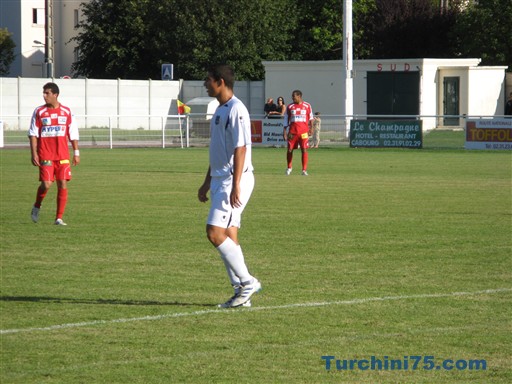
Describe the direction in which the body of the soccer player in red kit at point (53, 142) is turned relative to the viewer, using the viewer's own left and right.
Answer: facing the viewer

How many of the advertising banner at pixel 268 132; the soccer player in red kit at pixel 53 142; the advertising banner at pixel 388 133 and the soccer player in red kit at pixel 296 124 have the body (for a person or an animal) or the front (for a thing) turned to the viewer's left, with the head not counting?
0

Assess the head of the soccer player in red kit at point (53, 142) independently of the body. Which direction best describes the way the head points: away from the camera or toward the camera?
toward the camera

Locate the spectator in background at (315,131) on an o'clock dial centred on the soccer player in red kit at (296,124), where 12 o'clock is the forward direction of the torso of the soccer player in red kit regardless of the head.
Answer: The spectator in background is roughly at 6 o'clock from the soccer player in red kit.

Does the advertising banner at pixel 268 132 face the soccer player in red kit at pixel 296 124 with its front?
yes

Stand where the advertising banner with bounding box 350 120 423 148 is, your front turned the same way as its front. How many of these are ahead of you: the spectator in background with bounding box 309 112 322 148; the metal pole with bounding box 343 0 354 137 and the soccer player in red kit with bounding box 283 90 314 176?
1

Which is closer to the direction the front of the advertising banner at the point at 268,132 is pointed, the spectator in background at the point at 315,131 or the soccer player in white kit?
the soccer player in white kit

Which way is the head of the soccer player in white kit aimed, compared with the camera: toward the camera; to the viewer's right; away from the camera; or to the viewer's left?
to the viewer's left

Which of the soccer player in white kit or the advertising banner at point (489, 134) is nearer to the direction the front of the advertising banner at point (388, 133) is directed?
the soccer player in white kit

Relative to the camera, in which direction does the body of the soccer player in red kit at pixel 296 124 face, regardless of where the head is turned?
toward the camera

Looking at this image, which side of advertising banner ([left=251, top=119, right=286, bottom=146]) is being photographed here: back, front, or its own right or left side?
front

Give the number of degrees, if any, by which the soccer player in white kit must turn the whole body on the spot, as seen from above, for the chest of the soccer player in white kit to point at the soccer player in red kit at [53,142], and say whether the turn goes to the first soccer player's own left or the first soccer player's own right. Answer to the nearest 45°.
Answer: approximately 90° to the first soccer player's own right

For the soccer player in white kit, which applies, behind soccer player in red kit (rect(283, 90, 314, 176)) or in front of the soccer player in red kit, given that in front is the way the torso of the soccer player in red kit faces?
in front

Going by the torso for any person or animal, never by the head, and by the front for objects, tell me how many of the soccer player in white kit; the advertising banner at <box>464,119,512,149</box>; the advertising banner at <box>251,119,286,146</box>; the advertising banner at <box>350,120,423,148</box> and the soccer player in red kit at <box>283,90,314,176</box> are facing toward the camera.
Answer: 4

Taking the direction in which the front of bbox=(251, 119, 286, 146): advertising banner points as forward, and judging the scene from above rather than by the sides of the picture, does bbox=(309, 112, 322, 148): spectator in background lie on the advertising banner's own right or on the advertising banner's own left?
on the advertising banner's own left

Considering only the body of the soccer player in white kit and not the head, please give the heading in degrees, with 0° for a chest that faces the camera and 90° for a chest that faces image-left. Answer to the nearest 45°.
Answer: approximately 90°

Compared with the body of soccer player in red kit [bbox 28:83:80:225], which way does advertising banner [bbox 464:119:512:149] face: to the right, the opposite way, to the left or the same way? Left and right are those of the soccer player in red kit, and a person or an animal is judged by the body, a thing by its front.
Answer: the same way

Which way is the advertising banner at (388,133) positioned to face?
toward the camera
